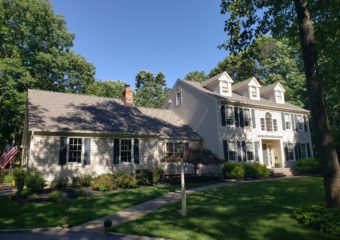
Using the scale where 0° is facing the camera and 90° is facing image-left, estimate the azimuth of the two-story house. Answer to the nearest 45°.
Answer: approximately 315°

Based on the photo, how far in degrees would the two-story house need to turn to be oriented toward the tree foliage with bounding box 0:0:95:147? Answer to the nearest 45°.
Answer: approximately 135° to its right

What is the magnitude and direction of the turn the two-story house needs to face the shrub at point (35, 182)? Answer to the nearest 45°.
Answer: approximately 90° to its right

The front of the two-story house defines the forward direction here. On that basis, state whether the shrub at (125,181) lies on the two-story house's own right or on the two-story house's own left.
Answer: on the two-story house's own right

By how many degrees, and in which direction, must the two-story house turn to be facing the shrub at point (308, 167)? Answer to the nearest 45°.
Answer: approximately 45° to its left

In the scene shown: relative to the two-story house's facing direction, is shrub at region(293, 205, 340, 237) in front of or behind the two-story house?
in front

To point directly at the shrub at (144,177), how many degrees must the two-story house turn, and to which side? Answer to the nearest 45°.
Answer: approximately 90° to its right

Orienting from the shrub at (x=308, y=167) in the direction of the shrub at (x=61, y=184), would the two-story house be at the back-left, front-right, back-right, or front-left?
front-right

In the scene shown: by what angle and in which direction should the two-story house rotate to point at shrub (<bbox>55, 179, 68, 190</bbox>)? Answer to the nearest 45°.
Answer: approximately 90° to its right

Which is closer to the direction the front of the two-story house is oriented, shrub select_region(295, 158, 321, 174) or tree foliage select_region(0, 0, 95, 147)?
the shrub

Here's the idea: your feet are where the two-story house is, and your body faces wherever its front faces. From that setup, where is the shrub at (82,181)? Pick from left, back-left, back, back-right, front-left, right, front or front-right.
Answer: right
